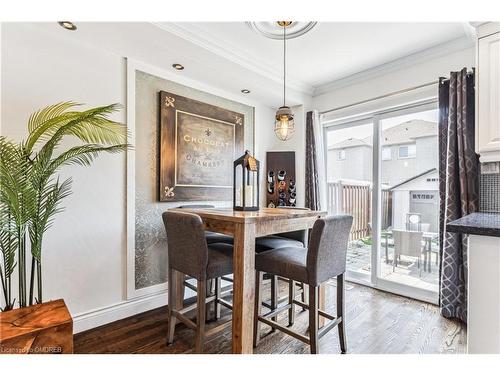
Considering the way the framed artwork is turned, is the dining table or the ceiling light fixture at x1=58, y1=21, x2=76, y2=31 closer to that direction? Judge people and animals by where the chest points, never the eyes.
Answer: the dining table

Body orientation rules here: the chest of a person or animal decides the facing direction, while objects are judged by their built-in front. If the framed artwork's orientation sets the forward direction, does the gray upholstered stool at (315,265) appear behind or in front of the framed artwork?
in front

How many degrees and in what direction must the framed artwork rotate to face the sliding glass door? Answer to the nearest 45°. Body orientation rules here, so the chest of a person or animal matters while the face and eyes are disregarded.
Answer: approximately 45° to its left

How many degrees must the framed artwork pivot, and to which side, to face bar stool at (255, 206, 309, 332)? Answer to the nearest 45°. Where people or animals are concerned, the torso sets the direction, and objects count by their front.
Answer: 0° — it already faces it

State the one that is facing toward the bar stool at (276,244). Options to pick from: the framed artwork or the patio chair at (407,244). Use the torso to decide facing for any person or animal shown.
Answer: the framed artwork

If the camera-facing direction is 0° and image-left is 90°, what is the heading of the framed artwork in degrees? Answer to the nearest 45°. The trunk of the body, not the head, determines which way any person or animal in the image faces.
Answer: approximately 315°

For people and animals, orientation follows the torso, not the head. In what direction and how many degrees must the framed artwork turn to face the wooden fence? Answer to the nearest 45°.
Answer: approximately 45° to its left
